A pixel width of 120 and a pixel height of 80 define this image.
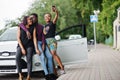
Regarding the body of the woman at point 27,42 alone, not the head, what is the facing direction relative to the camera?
toward the camera

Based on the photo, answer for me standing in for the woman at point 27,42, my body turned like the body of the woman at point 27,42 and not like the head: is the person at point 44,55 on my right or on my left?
on my left
